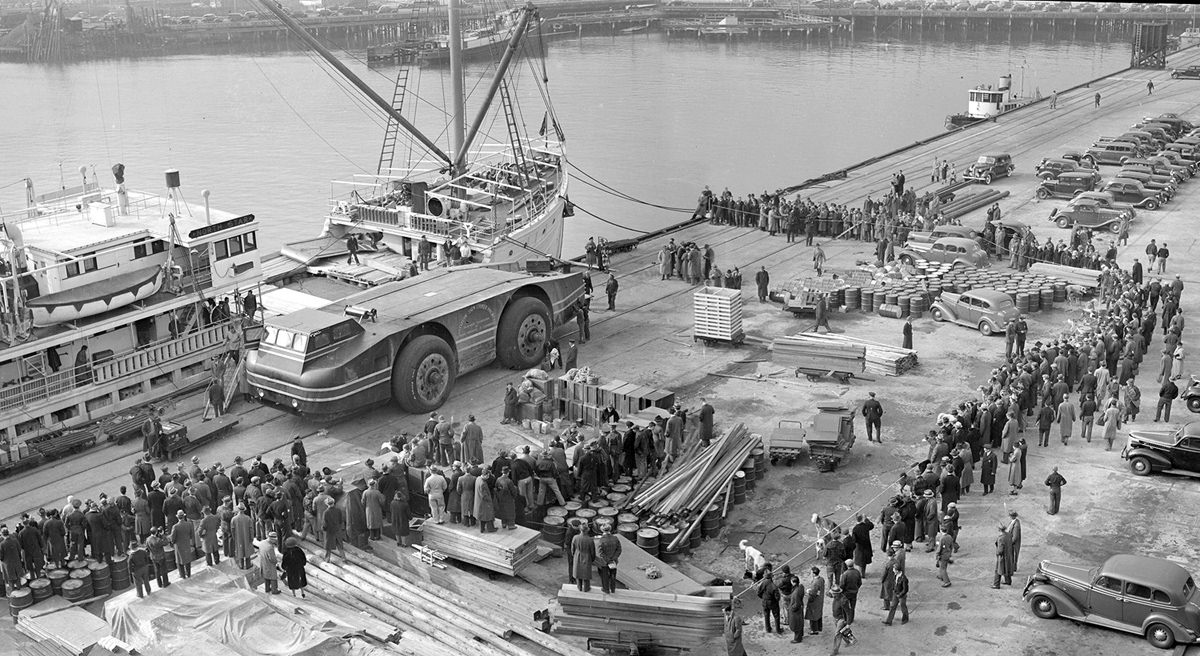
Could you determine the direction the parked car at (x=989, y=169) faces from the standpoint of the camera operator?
facing the viewer and to the left of the viewer

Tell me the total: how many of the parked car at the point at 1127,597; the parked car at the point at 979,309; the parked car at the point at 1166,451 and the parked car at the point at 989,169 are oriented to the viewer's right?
0

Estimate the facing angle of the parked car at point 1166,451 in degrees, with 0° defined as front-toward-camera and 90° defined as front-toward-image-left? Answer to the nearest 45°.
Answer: approximately 90°

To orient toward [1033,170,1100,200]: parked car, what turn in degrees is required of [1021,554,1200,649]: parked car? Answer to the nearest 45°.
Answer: approximately 45° to its right

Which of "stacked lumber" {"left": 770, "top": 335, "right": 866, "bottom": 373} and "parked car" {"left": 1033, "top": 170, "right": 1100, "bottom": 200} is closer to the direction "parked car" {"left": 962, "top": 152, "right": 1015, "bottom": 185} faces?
the stacked lumber

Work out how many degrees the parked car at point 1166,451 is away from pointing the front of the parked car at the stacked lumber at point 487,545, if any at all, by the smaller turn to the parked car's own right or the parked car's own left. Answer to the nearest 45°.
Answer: approximately 45° to the parked car's own left

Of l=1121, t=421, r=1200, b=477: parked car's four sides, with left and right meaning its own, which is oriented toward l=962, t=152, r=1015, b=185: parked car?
right

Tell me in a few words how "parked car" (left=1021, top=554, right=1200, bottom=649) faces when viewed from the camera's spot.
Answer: facing away from the viewer and to the left of the viewer

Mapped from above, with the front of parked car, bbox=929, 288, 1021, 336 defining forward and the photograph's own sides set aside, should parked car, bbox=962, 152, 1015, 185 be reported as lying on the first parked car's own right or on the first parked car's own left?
on the first parked car's own right
